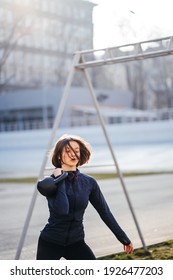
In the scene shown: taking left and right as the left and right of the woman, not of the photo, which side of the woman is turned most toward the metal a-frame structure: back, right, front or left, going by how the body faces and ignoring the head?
back

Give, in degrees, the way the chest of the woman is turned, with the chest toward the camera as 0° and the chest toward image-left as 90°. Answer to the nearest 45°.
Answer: approximately 0°

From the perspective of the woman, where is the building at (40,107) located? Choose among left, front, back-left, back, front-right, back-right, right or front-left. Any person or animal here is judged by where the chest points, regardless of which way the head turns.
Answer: back
